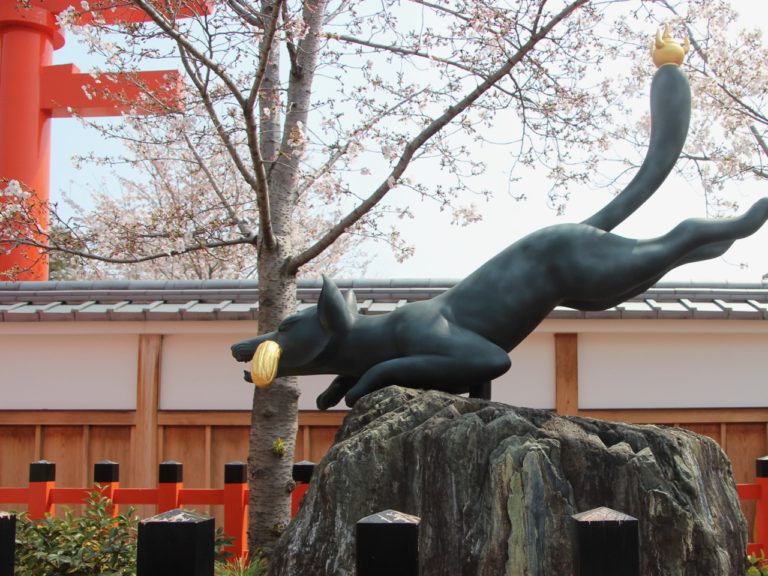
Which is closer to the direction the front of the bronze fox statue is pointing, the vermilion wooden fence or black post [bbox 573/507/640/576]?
the vermilion wooden fence

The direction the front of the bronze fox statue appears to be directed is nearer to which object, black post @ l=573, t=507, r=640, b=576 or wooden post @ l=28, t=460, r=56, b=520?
the wooden post

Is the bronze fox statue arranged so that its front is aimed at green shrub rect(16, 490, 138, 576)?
yes

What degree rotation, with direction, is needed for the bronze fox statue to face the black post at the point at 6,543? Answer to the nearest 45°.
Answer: approximately 45° to its left

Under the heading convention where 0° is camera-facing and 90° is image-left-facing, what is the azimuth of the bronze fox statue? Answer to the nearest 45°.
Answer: approximately 90°

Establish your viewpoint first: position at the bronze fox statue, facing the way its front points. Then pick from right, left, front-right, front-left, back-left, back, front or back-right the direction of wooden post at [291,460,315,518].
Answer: front-right

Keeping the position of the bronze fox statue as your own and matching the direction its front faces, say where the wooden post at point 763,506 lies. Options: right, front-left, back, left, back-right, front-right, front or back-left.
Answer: back-right

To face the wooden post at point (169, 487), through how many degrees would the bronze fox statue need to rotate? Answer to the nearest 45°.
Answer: approximately 45° to its right

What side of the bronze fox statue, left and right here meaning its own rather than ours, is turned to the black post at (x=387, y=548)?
left

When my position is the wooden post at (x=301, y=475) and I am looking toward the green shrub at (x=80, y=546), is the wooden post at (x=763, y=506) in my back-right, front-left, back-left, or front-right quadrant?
back-left
